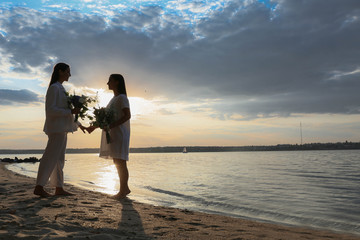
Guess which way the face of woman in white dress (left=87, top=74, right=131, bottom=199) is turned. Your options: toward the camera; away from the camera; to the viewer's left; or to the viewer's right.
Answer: to the viewer's left

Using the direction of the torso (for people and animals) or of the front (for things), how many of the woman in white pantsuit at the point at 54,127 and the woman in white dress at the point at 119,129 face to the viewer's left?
1

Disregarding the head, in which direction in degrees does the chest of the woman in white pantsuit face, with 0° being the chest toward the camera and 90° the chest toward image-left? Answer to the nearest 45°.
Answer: approximately 270°

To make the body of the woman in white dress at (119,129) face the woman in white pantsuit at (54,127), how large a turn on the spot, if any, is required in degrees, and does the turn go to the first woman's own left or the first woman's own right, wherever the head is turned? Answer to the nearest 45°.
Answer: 0° — they already face them

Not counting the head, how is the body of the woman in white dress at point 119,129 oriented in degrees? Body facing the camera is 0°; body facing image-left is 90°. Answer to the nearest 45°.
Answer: approximately 90°

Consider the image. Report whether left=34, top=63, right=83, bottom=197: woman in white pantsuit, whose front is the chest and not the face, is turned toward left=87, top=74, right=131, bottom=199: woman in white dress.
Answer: yes

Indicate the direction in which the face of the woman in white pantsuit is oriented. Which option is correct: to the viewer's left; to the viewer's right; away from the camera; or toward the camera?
to the viewer's right

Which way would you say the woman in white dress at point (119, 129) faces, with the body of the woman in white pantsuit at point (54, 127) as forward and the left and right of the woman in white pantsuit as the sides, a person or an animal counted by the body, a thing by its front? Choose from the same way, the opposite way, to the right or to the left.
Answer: the opposite way
